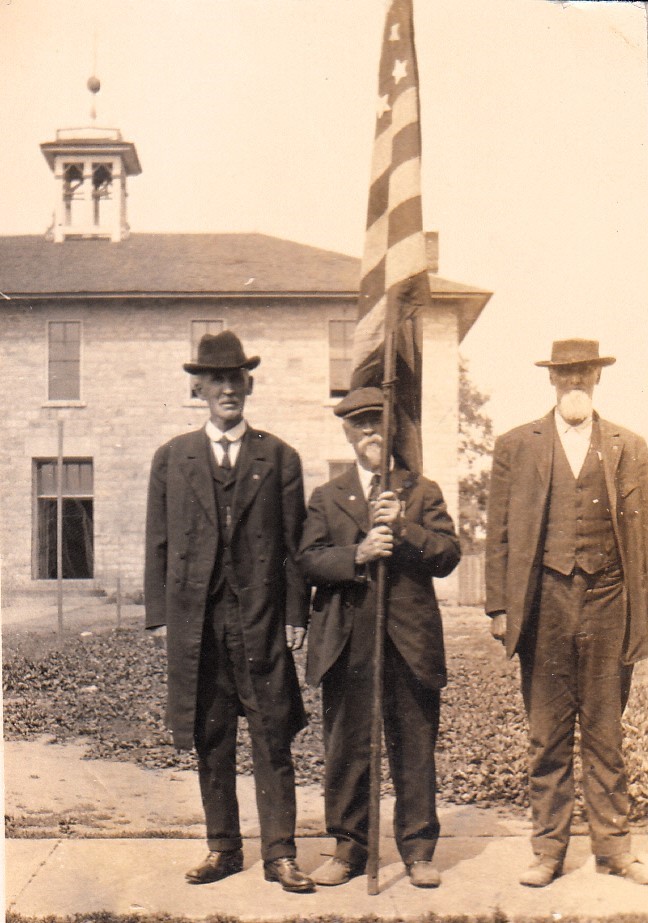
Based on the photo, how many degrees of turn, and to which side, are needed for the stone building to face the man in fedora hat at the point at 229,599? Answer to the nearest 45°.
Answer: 0° — it already faces them

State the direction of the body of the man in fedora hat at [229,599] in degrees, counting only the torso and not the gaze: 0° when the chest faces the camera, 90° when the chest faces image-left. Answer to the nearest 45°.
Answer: approximately 0°

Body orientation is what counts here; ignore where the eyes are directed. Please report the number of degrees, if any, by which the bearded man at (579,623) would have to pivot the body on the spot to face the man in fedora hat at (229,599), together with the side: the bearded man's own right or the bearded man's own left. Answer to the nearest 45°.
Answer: approximately 90° to the bearded man's own right

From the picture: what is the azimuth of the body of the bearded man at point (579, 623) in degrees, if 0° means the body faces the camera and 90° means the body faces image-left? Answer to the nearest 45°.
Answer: approximately 0°

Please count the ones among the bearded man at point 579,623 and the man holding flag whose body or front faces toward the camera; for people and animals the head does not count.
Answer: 2
